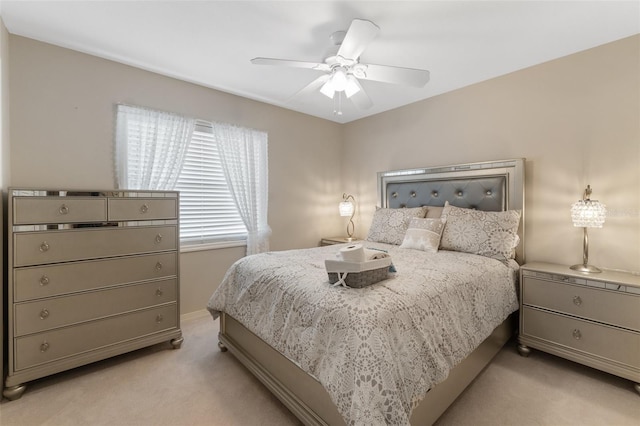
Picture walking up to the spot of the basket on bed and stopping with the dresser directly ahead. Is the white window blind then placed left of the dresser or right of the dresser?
right

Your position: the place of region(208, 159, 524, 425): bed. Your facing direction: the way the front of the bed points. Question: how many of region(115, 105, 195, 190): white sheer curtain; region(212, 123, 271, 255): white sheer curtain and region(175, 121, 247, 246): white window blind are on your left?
0

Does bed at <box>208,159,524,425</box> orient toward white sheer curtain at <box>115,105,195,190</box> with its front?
no

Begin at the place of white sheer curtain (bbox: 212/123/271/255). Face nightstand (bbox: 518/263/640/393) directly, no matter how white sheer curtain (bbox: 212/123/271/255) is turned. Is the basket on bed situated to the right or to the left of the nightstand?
right

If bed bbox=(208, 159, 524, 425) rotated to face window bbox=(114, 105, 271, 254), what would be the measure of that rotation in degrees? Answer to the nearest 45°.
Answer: approximately 90° to its right

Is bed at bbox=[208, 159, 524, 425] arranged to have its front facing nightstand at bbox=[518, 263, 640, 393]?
no

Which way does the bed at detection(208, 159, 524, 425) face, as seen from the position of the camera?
facing the viewer and to the left of the viewer

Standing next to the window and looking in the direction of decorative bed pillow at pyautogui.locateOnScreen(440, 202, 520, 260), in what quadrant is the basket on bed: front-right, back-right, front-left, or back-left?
front-right

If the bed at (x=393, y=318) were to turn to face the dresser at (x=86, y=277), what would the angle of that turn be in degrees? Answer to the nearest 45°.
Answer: approximately 45° to its right

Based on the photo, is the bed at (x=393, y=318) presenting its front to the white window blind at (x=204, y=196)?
no
